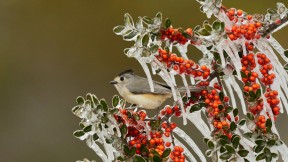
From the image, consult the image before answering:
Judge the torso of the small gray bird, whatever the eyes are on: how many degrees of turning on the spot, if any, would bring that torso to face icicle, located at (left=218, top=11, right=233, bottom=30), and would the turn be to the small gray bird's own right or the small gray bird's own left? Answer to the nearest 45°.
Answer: approximately 135° to the small gray bird's own left

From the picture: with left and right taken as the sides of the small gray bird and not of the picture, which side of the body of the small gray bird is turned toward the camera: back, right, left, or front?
left

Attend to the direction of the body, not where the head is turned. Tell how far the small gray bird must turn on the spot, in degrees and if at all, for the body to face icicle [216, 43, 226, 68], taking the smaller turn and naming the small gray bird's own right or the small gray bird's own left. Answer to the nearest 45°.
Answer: approximately 135° to the small gray bird's own left
